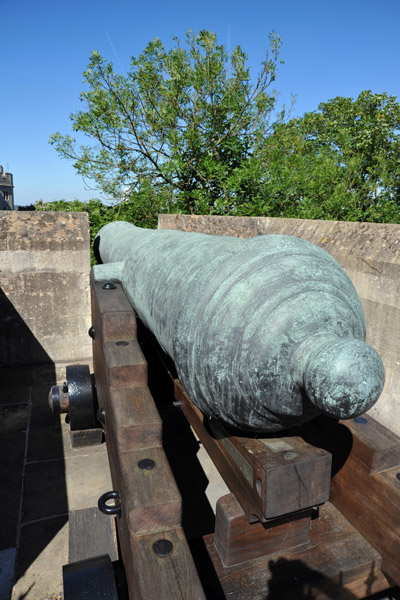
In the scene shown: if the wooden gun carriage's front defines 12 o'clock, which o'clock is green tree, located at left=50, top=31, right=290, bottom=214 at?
The green tree is roughly at 1 o'clock from the wooden gun carriage.

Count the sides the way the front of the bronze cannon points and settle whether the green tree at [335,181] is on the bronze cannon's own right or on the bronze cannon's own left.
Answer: on the bronze cannon's own right

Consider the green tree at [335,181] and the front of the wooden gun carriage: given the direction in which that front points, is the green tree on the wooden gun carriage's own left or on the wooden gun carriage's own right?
on the wooden gun carriage's own right

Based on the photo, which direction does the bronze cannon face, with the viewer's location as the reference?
facing away from the viewer and to the left of the viewer

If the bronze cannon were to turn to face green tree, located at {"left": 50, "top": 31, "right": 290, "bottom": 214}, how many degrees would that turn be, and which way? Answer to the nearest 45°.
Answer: approximately 45° to its right

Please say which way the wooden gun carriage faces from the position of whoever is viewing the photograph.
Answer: facing away from the viewer and to the left of the viewer
